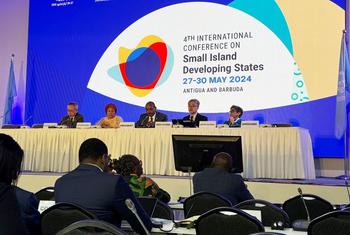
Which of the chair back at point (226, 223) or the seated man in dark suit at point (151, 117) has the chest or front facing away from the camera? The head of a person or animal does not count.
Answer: the chair back

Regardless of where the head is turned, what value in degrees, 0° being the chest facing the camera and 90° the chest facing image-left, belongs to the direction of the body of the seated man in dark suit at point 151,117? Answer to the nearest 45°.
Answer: approximately 0°

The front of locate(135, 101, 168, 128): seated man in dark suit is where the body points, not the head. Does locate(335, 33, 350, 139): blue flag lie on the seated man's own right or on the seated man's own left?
on the seated man's own left

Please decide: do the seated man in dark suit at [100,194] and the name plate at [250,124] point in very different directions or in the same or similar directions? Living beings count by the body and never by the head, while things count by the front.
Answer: very different directions

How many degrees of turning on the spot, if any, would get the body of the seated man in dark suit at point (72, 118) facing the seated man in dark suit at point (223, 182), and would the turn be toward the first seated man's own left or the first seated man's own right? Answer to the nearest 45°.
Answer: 0° — they already face them

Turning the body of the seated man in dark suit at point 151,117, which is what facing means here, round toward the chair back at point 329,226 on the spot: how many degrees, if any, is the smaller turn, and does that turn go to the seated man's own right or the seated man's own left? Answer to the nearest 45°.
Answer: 0° — they already face it
